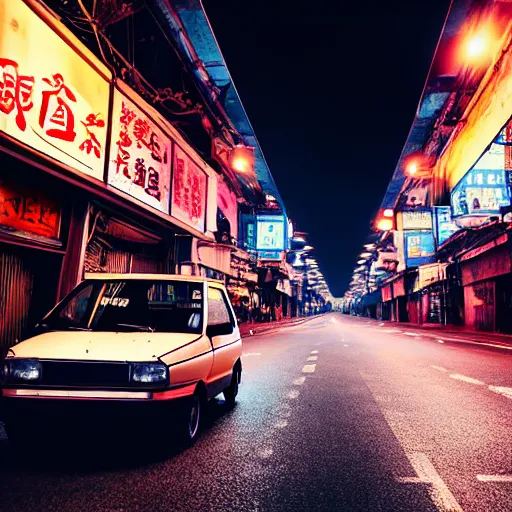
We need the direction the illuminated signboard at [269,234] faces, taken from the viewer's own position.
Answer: facing the viewer

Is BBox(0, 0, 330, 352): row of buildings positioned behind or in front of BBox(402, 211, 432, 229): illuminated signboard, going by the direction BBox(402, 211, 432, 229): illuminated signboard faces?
in front

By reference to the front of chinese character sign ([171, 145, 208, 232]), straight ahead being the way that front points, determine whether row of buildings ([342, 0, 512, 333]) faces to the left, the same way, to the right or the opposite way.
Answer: the opposite way

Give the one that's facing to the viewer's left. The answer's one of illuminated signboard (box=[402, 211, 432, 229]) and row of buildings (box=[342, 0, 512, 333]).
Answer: the row of buildings

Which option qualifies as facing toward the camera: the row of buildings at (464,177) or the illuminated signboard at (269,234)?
the illuminated signboard

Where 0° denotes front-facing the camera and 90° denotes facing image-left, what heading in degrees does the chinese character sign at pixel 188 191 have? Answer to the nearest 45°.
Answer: approximately 315°

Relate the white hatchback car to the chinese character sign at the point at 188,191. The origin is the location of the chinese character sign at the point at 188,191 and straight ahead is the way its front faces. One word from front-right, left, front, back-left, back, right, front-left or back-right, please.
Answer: front-right

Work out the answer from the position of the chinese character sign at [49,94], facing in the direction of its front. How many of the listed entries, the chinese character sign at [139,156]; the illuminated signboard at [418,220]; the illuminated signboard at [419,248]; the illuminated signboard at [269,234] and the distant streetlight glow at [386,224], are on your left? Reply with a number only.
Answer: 5

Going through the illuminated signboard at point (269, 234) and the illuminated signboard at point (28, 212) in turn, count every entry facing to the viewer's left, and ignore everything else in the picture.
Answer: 0

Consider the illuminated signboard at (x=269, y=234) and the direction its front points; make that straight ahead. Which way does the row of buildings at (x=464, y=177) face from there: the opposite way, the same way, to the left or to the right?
to the right

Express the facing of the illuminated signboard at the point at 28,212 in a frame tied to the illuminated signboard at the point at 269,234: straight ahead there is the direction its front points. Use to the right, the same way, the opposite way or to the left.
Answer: to the left

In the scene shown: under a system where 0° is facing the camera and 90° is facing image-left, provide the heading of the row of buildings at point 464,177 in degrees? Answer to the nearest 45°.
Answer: approximately 90°

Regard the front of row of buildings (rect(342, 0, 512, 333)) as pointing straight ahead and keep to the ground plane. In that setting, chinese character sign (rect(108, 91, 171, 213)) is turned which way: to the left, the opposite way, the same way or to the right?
the opposite way

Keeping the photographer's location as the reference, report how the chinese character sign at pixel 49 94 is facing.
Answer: facing the viewer and to the right of the viewer
